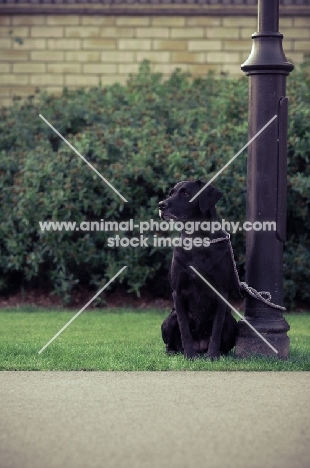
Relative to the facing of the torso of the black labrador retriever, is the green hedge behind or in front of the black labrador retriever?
behind

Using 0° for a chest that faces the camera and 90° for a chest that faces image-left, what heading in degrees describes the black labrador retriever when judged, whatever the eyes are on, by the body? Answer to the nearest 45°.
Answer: approximately 0°
